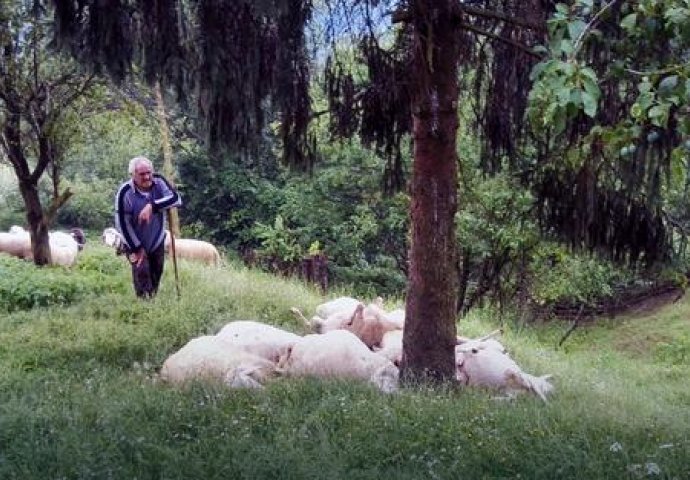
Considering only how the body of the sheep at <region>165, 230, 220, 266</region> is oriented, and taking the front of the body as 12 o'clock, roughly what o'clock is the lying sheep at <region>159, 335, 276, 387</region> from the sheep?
The lying sheep is roughly at 9 o'clock from the sheep.

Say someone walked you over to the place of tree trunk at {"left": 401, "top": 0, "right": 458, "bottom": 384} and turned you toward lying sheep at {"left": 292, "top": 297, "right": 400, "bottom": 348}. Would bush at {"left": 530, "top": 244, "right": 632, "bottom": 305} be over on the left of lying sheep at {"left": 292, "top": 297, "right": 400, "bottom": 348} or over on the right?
right

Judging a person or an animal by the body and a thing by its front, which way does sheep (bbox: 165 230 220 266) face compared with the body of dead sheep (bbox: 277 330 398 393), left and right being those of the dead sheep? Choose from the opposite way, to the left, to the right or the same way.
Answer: the opposite way

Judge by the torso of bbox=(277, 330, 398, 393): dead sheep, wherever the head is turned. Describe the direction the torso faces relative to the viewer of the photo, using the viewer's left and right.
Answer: facing to the right of the viewer

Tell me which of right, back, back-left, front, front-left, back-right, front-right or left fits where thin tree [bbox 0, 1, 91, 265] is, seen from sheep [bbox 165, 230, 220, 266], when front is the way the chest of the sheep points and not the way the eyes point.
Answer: front-left

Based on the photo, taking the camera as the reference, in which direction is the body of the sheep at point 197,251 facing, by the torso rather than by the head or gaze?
to the viewer's left

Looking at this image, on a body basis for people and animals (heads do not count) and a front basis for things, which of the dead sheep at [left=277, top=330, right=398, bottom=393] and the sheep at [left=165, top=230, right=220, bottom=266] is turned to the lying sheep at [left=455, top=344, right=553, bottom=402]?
the dead sheep at [left=277, top=330, right=398, bottom=393]

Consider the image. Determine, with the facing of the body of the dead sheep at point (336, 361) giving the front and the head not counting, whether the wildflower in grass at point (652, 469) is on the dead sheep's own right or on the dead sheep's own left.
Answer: on the dead sheep's own right

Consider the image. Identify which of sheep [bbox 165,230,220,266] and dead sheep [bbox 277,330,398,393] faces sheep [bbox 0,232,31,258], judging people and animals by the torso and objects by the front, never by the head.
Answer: sheep [bbox 165,230,220,266]
